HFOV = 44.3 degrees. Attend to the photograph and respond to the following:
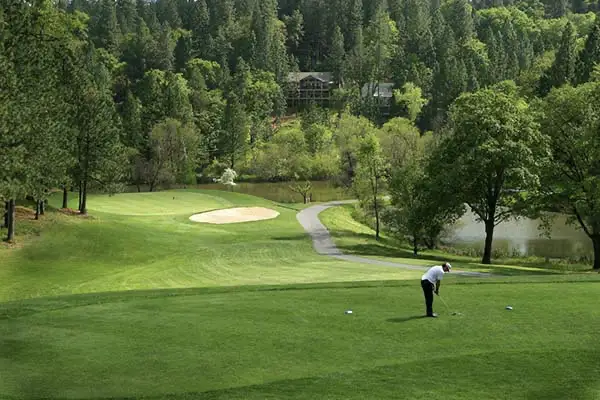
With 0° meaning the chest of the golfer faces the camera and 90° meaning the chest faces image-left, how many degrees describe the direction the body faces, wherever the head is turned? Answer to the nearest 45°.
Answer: approximately 270°
